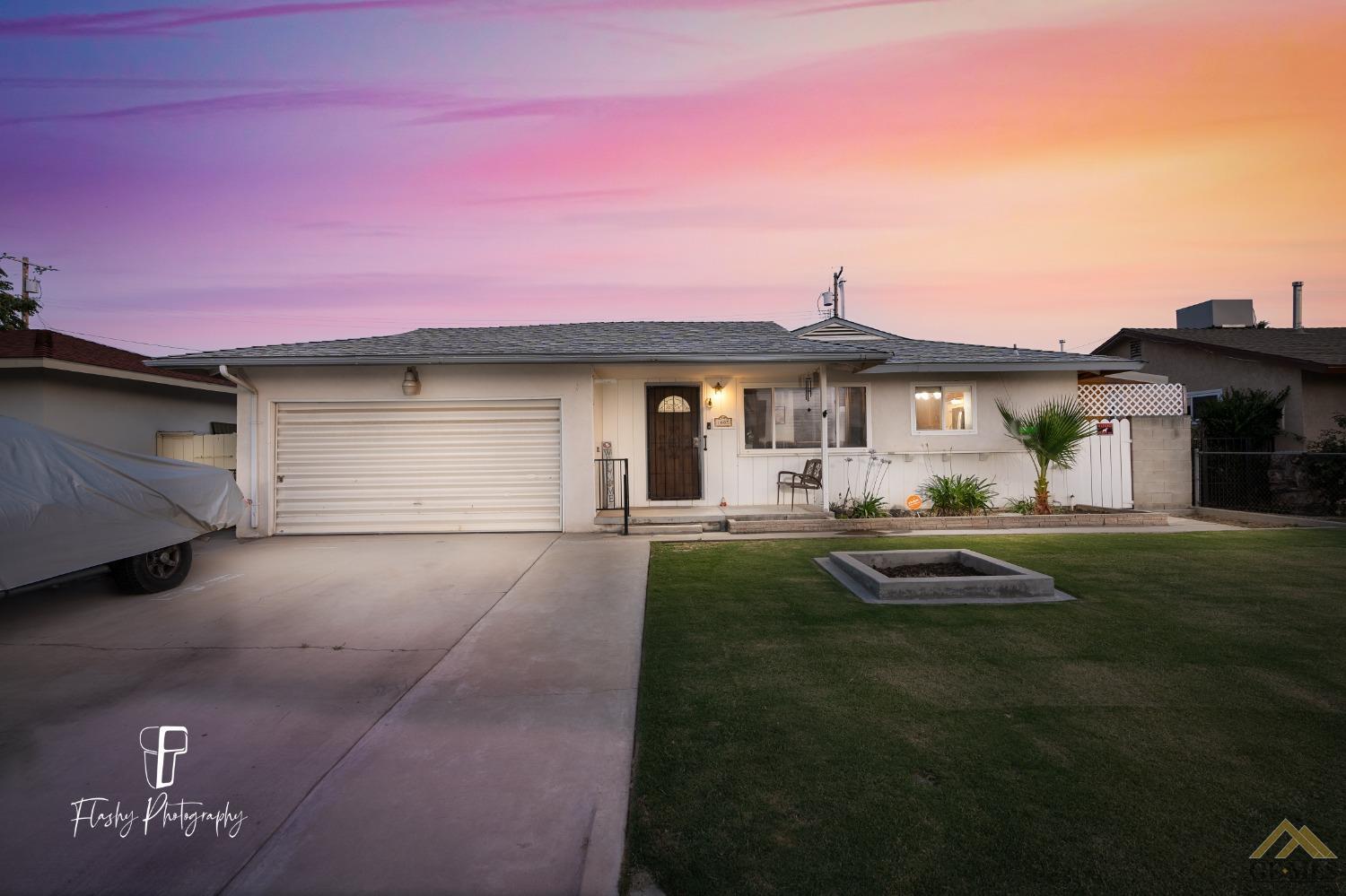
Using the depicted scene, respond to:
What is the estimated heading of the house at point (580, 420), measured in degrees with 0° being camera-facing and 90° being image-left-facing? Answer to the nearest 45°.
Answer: approximately 0°

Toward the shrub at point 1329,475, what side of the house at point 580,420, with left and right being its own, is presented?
left

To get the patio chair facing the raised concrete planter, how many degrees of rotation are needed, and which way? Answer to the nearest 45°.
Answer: approximately 45° to its left

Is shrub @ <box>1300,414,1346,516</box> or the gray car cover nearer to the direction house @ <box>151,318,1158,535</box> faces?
the gray car cover

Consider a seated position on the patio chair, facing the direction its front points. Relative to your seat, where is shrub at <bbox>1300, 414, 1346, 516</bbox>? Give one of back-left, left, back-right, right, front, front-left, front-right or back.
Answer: back-left

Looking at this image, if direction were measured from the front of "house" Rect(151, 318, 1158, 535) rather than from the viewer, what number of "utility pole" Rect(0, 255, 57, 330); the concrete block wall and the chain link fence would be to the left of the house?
2

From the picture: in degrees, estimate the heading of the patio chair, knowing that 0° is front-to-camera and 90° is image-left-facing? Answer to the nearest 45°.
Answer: approximately 45°

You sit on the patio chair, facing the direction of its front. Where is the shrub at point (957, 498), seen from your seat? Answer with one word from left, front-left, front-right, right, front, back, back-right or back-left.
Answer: back-left

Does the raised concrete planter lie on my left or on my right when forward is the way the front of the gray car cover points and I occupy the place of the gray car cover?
on my right

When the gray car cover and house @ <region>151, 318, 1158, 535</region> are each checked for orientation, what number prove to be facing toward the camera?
1

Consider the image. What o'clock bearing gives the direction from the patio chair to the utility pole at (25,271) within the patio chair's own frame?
The utility pole is roughly at 2 o'clock from the patio chair.

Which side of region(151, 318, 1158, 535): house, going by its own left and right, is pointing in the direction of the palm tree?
left

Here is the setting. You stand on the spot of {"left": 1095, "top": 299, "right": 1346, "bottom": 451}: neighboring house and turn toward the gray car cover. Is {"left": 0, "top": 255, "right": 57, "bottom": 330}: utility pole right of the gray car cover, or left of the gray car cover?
right

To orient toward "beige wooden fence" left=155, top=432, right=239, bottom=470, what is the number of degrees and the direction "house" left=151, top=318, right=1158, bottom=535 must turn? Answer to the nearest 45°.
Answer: approximately 90° to its right
